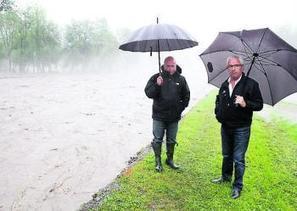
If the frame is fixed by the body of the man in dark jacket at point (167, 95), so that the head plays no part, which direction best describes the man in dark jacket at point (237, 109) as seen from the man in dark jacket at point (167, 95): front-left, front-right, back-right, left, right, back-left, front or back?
front-left

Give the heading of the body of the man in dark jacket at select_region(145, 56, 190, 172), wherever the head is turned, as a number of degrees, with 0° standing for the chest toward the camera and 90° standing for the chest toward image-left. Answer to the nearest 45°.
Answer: approximately 0°
